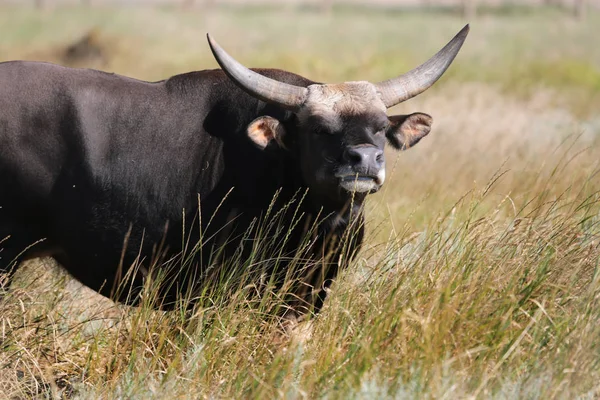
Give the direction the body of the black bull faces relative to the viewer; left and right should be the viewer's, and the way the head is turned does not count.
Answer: facing the viewer and to the right of the viewer
